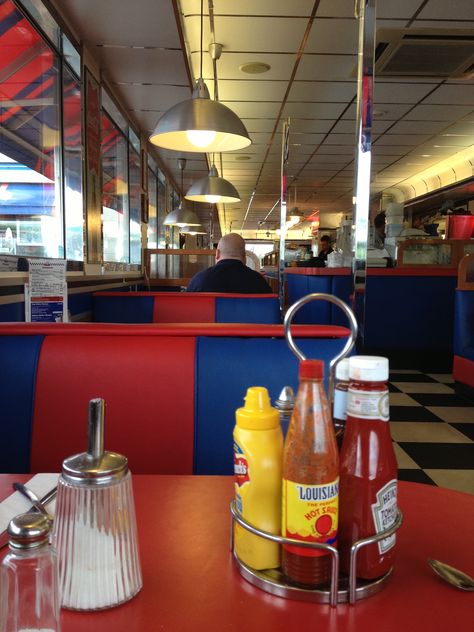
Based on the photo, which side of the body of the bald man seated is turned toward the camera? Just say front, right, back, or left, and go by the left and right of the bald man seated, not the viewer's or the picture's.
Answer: back

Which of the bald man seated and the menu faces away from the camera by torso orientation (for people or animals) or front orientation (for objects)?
the bald man seated

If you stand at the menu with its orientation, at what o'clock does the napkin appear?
The napkin is roughly at 12 o'clock from the menu.

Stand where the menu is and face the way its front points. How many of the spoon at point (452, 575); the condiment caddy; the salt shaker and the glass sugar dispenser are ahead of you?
4

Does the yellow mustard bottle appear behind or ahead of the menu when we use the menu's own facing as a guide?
ahead

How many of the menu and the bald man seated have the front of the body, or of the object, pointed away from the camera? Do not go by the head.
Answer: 1

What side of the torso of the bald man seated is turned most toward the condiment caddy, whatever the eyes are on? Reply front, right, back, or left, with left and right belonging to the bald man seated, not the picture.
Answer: back

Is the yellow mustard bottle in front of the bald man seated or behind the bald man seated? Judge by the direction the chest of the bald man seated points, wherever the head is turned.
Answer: behind

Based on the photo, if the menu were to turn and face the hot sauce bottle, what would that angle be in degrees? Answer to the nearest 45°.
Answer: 0° — it already faces it

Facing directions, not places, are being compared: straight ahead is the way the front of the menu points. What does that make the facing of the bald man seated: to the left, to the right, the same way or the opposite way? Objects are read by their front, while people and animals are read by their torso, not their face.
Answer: the opposite way

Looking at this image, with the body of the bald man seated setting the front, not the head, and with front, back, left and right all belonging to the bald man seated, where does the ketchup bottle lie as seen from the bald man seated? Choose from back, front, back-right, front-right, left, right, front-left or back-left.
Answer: back

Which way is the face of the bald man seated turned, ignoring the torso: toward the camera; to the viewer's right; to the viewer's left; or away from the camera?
away from the camera

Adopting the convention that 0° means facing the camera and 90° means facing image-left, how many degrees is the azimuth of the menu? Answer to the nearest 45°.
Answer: approximately 0°

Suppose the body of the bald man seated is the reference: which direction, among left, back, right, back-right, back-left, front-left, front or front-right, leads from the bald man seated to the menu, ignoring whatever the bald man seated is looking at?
back-left

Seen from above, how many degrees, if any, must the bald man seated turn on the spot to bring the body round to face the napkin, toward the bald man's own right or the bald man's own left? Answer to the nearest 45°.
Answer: approximately 180°
